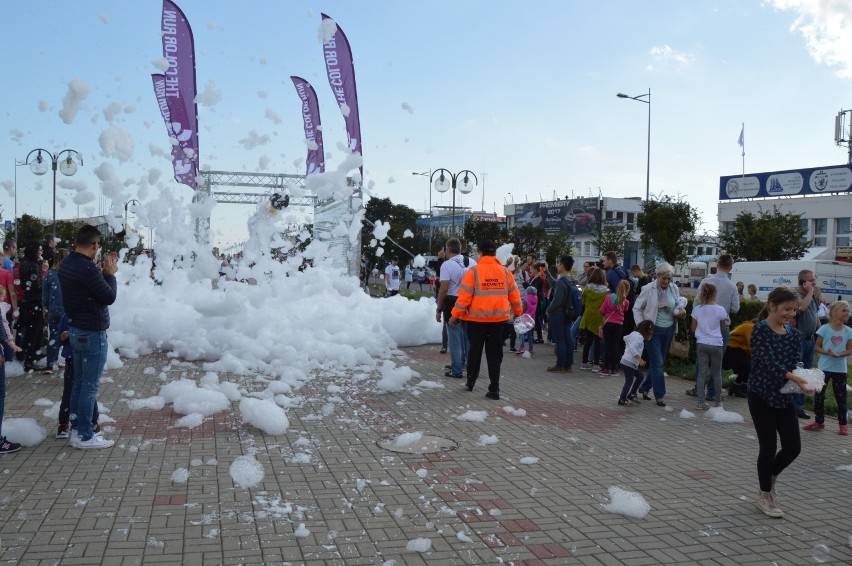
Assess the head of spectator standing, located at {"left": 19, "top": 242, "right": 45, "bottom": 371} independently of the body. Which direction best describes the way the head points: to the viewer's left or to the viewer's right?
to the viewer's right

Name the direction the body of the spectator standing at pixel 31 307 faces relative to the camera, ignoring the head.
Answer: to the viewer's right

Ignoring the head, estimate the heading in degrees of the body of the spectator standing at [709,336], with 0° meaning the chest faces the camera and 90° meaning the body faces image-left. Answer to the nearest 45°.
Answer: approximately 180°

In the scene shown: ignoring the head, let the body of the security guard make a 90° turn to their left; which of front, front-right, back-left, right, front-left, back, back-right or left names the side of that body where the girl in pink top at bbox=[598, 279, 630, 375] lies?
back-right

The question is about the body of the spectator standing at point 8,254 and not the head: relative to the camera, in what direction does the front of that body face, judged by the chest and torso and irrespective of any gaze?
to the viewer's right

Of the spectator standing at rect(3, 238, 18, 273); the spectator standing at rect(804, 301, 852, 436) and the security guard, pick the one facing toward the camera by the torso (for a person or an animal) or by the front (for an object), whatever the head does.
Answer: the spectator standing at rect(804, 301, 852, 436)

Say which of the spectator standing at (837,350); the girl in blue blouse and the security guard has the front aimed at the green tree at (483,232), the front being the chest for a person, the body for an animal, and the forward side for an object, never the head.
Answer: the security guard

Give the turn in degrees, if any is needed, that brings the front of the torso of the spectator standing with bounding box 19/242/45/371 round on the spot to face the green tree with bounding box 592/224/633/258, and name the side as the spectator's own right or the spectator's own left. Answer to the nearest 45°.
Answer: approximately 45° to the spectator's own left

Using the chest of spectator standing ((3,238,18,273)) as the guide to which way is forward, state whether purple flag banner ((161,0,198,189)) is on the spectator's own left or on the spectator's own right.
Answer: on the spectator's own left

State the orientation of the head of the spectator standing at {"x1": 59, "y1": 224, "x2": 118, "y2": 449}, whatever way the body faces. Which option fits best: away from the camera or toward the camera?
away from the camera

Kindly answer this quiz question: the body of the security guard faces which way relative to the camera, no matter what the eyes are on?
away from the camera

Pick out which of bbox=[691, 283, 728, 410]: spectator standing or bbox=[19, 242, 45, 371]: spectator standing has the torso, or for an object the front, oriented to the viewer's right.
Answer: bbox=[19, 242, 45, 371]: spectator standing

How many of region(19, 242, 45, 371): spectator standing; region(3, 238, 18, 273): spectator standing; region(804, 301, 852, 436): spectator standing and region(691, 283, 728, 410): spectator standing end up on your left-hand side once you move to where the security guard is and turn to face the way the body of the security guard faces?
2

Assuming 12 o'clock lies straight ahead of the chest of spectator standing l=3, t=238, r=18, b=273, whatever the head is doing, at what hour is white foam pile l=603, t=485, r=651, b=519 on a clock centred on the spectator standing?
The white foam pile is roughly at 2 o'clock from the spectator standing.
